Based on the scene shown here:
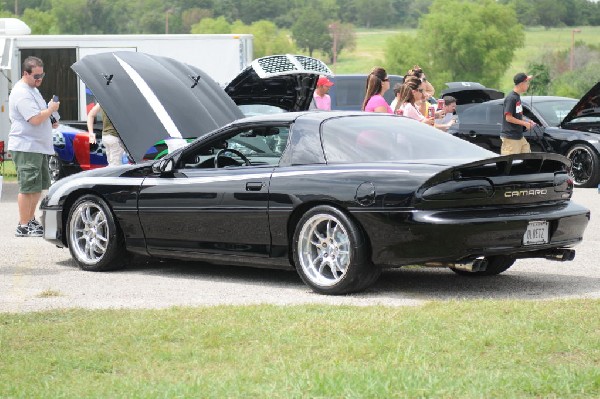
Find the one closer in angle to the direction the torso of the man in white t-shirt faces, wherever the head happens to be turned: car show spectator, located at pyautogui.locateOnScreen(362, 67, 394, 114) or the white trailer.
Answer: the car show spectator

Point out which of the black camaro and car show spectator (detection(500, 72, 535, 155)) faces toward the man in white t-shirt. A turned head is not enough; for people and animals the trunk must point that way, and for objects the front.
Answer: the black camaro

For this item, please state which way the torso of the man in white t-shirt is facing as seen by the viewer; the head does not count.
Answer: to the viewer's right

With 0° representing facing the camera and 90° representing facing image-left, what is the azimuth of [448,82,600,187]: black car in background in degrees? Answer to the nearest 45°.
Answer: approximately 315°

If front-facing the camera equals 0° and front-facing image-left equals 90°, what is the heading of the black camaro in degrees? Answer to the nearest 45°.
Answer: approximately 135°

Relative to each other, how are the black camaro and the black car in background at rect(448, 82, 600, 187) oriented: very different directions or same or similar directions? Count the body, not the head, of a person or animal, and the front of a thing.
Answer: very different directions
